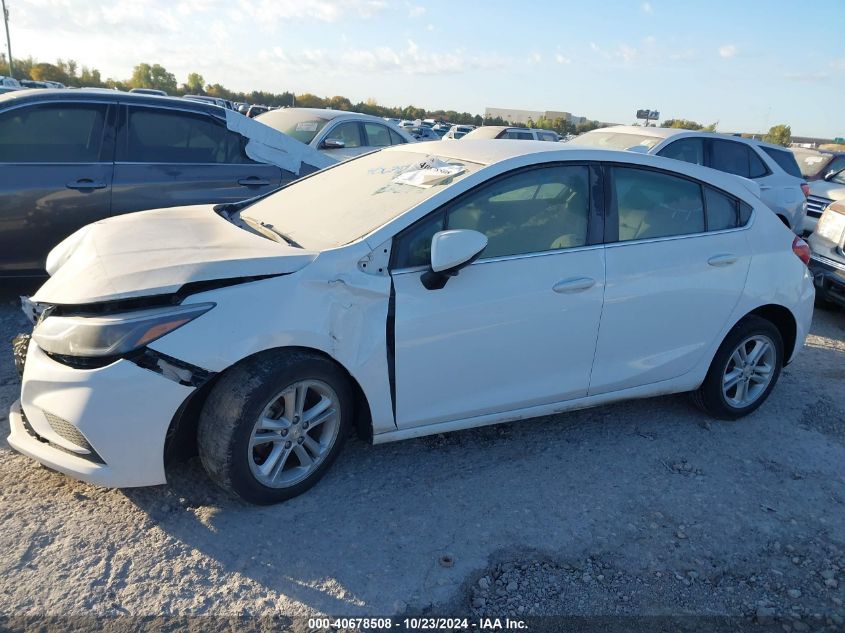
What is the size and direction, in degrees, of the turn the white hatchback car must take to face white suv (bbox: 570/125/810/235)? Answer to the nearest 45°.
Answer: approximately 180°

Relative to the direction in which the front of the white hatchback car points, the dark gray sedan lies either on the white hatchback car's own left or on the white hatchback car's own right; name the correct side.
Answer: on the white hatchback car's own right

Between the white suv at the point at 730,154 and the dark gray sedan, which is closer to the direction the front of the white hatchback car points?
the dark gray sedan

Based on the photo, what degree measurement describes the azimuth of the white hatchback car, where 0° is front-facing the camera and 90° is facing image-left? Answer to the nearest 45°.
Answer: approximately 45°
